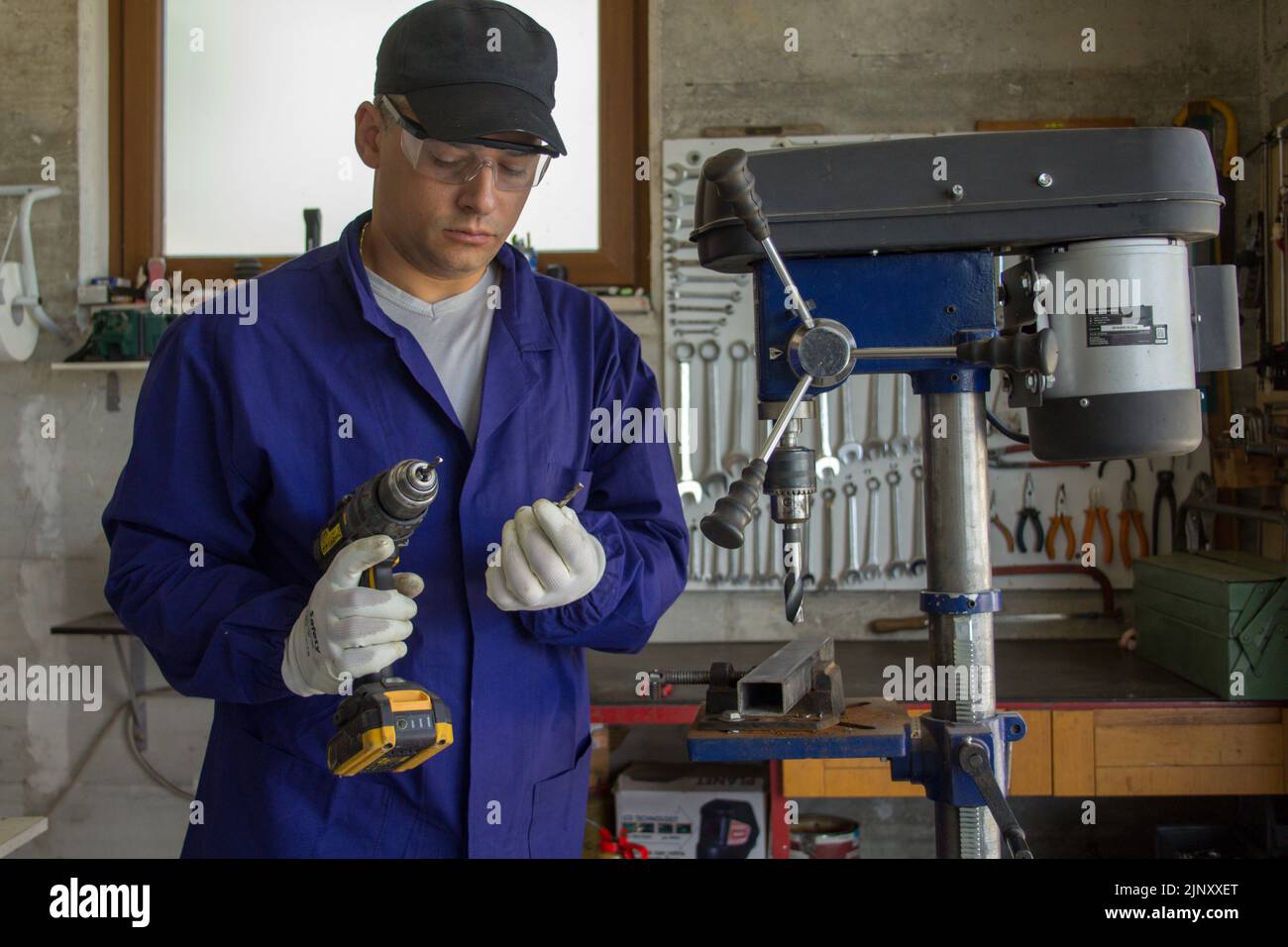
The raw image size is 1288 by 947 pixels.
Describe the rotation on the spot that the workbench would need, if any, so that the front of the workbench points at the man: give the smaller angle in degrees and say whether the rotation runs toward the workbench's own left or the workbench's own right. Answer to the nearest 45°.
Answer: approximately 45° to the workbench's own right

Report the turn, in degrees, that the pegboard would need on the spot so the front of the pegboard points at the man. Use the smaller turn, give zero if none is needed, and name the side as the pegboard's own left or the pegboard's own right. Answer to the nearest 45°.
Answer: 0° — it already faces them

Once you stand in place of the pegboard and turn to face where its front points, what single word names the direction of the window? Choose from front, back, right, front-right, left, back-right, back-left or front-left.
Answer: right

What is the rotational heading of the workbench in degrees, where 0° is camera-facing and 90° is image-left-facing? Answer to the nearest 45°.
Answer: approximately 0°

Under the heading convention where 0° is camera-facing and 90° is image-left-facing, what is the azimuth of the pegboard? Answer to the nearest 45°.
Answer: approximately 0°

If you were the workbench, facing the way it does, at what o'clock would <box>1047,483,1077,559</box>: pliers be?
The pliers is roughly at 6 o'clock from the workbench.

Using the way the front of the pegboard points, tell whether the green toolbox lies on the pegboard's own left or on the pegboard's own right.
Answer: on the pegboard's own left

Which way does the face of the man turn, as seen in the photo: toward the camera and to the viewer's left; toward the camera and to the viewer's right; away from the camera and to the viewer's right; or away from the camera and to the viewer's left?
toward the camera and to the viewer's right

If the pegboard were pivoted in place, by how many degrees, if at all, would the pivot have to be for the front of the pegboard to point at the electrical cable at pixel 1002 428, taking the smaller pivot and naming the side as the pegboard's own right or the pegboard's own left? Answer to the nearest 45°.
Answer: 0° — it already faces it

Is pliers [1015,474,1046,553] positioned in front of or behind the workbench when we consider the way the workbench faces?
behind

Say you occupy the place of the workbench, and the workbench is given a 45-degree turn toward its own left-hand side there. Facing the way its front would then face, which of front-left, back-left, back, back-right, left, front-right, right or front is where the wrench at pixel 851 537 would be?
back
